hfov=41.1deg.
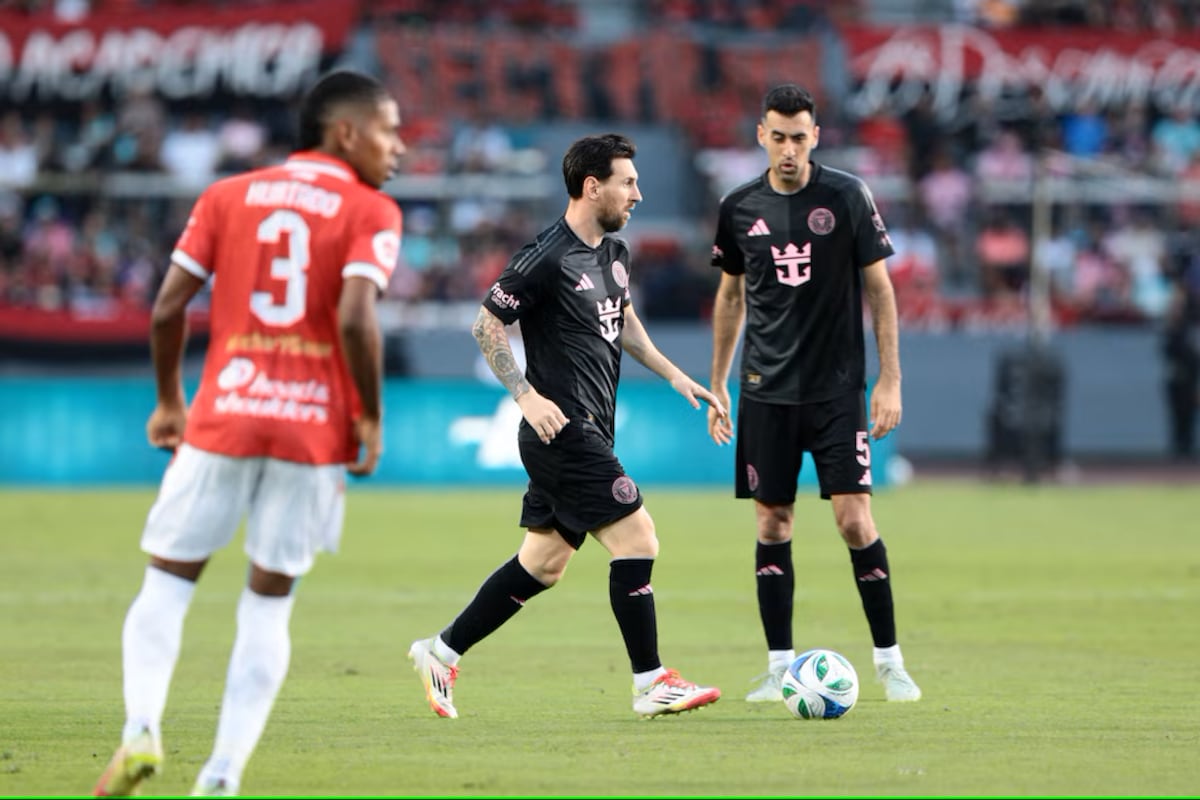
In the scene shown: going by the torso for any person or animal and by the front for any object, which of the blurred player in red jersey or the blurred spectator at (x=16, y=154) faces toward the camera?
the blurred spectator

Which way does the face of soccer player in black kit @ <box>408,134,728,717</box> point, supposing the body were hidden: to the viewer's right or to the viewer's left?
to the viewer's right

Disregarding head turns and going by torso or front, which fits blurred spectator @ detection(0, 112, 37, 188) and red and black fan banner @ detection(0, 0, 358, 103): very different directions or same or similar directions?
same or similar directions

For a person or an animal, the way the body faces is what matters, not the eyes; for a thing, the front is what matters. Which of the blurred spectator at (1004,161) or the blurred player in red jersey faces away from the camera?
the blurred player in red jersey

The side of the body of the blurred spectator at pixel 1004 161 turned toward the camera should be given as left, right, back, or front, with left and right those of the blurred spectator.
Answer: front

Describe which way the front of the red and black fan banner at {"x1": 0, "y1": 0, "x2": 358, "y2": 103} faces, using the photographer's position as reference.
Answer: facing the viewer

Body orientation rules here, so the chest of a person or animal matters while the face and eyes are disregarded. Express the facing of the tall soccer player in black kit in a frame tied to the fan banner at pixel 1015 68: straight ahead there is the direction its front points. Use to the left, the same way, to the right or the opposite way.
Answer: the same way

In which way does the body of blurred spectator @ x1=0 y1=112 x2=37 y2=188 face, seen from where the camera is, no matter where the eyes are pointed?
toward the camera

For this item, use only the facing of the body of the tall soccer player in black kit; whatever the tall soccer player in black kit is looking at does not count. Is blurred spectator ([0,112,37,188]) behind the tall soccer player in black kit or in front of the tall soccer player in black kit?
behind

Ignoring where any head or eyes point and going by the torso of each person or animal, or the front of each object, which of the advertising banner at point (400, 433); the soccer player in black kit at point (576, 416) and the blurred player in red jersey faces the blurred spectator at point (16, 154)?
the blurred player in red jersey

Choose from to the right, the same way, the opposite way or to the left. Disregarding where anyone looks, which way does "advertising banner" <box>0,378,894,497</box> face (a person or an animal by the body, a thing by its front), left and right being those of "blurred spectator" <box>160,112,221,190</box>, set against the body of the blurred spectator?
the same way

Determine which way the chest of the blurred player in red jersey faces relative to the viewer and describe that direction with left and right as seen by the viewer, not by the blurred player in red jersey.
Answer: facing away from the viewer

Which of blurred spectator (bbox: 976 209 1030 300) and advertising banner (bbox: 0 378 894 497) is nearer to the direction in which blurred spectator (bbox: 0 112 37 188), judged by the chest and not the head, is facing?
the advertising banner

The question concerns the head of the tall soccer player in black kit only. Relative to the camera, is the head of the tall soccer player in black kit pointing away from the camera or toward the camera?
toward the camera

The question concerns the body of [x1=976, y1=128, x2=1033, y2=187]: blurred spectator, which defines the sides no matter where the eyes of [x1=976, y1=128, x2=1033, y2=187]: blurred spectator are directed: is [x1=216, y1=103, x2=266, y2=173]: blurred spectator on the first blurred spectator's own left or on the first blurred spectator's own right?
on the first blurred spectator's own right

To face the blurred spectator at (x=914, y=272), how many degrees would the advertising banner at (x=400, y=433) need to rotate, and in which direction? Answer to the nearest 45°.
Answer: approximately 135° to its left

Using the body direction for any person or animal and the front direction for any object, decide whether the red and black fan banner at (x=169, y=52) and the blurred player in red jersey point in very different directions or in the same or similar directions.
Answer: very different directions

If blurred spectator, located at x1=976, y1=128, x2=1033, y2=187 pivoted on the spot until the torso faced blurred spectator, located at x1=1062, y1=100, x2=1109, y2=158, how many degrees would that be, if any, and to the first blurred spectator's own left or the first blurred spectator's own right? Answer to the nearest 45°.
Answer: approximately 135° to the first blurred spectator's own left

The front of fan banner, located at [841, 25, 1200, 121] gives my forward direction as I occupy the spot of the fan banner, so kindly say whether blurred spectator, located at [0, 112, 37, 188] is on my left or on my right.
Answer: on my right

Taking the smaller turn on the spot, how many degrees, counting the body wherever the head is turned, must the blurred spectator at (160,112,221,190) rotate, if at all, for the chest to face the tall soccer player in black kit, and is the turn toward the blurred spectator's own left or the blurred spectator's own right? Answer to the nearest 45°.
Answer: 0° — they already face them

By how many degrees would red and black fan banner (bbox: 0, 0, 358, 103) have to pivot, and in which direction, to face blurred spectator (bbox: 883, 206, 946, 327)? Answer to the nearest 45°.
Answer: approximately 45° to its left
